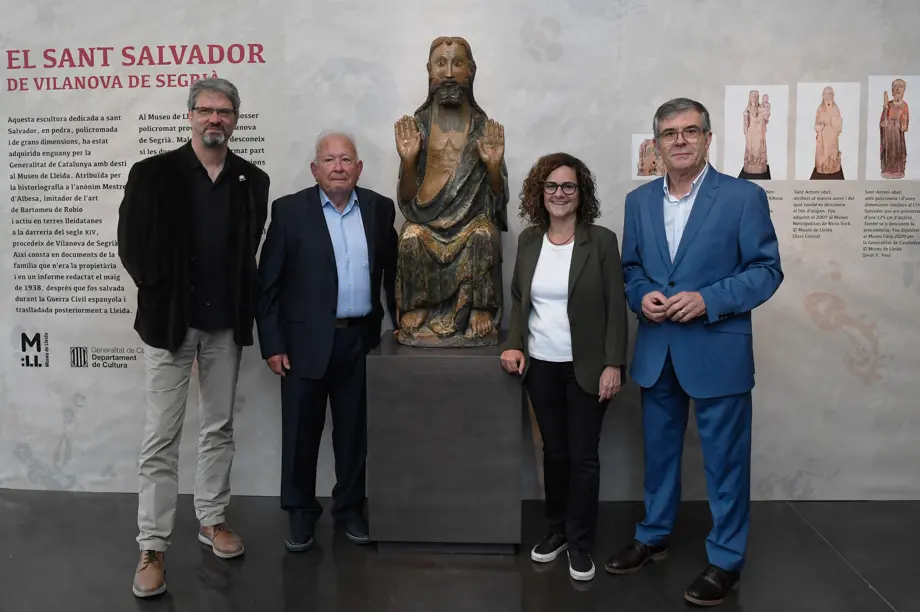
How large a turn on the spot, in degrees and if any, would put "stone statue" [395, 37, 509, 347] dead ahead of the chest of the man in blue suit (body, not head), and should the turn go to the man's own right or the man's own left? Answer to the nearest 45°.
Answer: approximately 45° to the man's own right

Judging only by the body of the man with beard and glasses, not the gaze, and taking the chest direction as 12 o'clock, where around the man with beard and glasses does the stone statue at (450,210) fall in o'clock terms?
The stone statue is roughly at 9 o'clock from the man with beard and glasses.

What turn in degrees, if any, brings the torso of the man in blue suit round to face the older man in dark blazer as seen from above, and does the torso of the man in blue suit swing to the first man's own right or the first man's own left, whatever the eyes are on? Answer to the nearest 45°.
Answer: approximately 45° to the first man's own right

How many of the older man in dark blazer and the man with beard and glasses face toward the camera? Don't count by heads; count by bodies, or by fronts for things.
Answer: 2

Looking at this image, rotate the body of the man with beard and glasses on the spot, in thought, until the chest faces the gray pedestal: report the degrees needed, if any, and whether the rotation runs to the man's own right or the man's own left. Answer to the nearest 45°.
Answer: approximately 90° to the man's own left

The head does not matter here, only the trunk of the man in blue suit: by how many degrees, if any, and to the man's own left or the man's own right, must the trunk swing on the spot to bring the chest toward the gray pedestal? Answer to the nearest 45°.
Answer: approximately 45° to the man's own right

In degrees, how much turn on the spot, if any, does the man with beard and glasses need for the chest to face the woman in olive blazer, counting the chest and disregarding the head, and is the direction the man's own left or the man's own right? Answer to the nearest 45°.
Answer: approximately 90° to the man's own left

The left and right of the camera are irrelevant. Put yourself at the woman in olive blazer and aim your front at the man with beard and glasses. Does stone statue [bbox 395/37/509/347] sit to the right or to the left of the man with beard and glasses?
right

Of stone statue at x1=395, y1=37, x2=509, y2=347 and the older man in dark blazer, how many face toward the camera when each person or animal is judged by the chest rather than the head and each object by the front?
2

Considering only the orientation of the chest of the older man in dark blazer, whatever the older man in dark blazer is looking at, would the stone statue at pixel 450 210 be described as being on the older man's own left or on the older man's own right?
on the older man's own left
